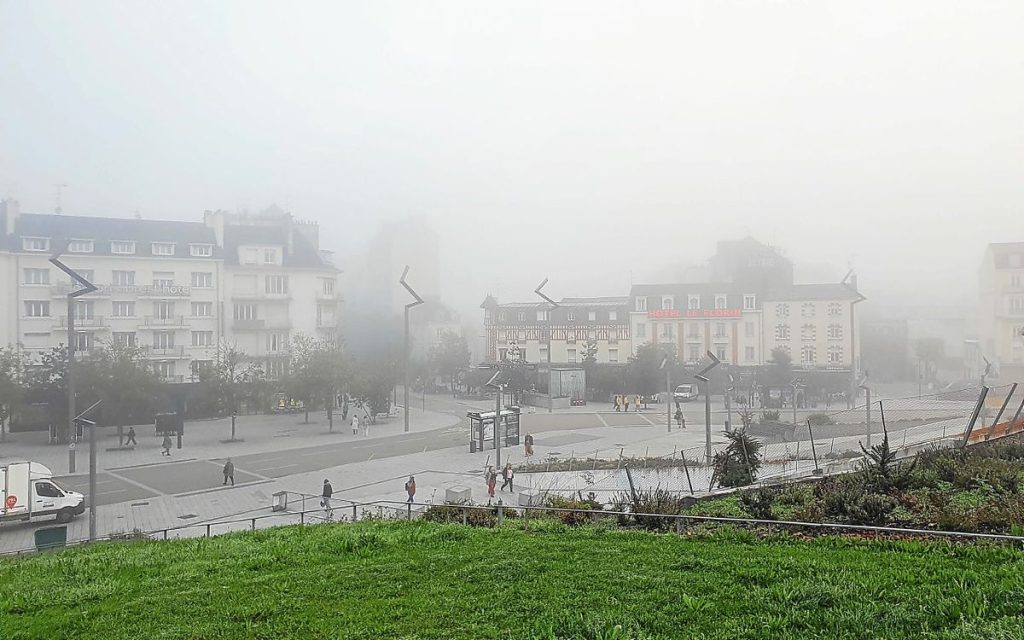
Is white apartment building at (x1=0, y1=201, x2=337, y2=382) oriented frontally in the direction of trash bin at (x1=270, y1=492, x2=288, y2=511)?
yes

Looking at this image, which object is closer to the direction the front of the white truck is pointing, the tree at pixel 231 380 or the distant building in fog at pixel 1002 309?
the distant building in fog

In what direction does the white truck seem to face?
to the viewer's right

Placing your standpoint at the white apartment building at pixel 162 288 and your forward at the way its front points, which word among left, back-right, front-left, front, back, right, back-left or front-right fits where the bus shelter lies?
front-left

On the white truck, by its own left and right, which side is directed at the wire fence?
front

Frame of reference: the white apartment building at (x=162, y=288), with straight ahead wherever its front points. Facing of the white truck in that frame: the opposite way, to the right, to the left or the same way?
to the left

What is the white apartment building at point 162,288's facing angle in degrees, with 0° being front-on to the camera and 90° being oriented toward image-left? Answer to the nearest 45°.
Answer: approximately 0°

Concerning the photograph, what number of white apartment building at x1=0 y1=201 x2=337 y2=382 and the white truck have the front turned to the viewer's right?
1

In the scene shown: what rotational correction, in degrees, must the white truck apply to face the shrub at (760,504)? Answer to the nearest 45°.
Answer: approximately 45° to its right

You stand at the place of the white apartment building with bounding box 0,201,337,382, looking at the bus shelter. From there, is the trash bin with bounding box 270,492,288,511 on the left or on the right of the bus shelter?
right
